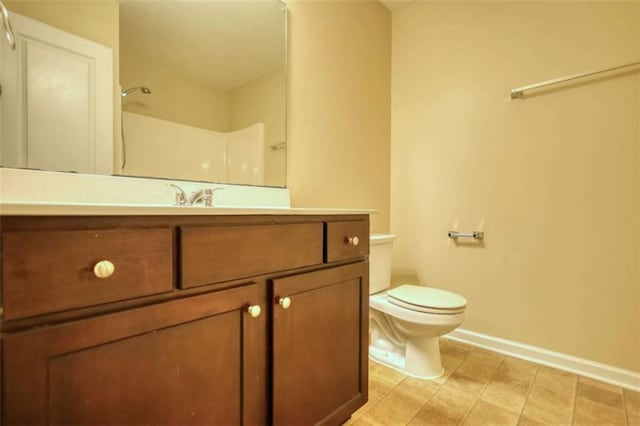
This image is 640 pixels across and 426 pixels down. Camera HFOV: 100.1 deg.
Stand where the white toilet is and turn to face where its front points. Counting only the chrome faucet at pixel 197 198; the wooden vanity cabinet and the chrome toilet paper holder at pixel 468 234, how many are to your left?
1

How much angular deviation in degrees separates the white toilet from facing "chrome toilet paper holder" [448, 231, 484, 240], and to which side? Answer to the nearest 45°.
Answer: approximately 90° to its left

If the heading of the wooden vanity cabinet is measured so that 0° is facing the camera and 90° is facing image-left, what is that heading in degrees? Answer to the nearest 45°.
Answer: approximately 315°

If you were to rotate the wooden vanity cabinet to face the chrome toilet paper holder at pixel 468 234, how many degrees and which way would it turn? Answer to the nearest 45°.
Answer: approximately 45° to its left

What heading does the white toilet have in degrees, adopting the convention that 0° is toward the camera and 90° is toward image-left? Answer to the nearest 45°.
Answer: approximately 315°
